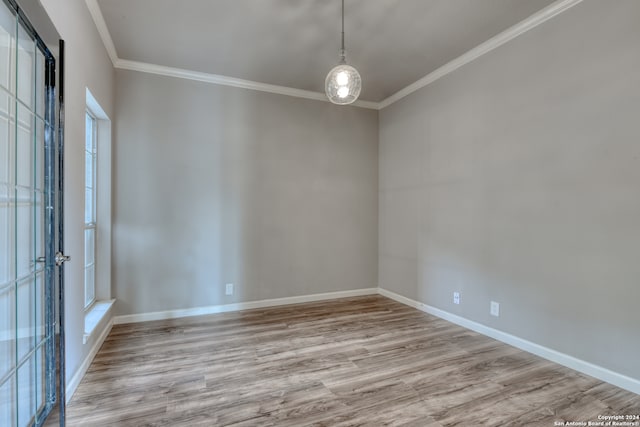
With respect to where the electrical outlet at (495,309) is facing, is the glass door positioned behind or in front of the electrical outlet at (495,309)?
in front

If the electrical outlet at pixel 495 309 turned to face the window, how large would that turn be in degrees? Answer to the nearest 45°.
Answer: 0° — it already faces it

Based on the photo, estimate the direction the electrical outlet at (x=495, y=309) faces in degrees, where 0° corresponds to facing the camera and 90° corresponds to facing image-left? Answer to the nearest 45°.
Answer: approximately 45°
